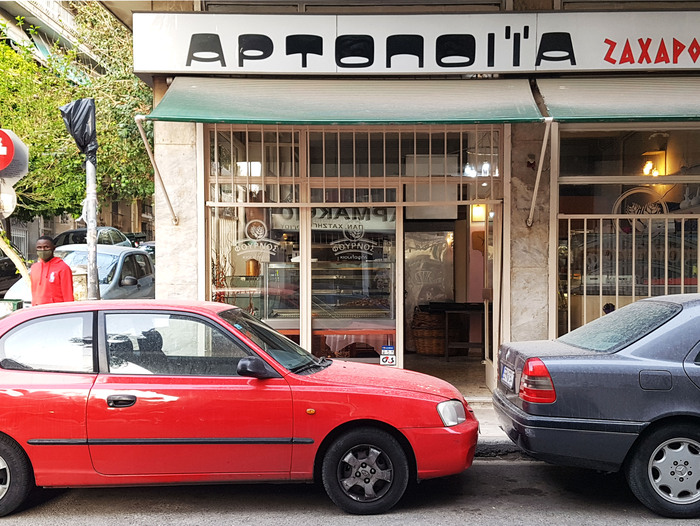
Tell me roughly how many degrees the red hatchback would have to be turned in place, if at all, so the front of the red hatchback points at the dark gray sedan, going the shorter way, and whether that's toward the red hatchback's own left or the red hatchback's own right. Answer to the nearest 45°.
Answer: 0° — it already faces it

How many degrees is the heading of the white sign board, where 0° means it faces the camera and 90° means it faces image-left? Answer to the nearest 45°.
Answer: approximately 0°

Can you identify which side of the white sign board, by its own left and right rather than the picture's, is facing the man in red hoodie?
right

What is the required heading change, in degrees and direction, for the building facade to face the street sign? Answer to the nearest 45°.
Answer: approximately 45° to its right

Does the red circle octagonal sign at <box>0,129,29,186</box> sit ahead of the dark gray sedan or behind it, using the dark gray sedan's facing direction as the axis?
behind

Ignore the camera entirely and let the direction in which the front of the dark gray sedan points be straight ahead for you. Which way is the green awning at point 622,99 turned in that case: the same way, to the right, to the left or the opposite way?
to the right

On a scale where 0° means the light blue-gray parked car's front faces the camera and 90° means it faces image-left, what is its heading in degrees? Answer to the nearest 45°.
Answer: approximately 45°

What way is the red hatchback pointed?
to the viewer's right

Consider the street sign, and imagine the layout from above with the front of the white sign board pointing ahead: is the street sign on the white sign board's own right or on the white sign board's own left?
on the white sign board's own right
